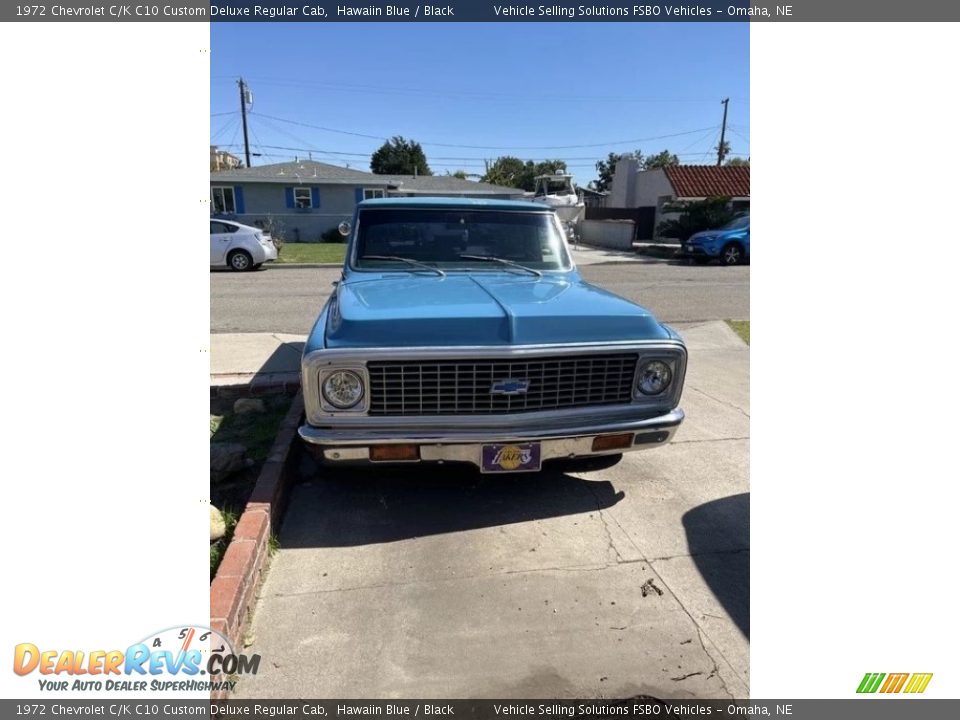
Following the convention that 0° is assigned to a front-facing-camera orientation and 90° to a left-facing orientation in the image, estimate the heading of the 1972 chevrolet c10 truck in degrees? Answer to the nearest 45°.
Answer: approximately 0°

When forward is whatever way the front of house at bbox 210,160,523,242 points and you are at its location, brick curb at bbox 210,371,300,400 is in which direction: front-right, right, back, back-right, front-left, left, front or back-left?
front

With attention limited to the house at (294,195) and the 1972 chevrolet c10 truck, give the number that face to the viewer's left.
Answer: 0

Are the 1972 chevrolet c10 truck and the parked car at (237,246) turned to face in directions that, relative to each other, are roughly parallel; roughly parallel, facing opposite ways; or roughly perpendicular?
roughly perpendicular

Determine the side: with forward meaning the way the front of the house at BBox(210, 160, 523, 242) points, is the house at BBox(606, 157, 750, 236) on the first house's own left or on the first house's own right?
on the first house's own left

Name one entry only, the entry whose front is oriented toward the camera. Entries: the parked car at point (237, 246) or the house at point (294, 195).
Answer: the house

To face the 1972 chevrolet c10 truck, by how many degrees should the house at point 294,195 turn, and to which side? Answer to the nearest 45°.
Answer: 0° — it already faces it

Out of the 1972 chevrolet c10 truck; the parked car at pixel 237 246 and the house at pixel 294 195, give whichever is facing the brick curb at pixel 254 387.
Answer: the house

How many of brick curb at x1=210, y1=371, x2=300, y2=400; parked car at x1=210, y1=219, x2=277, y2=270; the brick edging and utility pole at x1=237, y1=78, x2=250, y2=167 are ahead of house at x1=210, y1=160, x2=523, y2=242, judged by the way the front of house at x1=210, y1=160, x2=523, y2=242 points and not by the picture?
3

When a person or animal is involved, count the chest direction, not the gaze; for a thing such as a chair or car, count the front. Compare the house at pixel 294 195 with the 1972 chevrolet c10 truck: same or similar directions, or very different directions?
same or similar directions

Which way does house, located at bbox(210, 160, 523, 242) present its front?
toward the camera
